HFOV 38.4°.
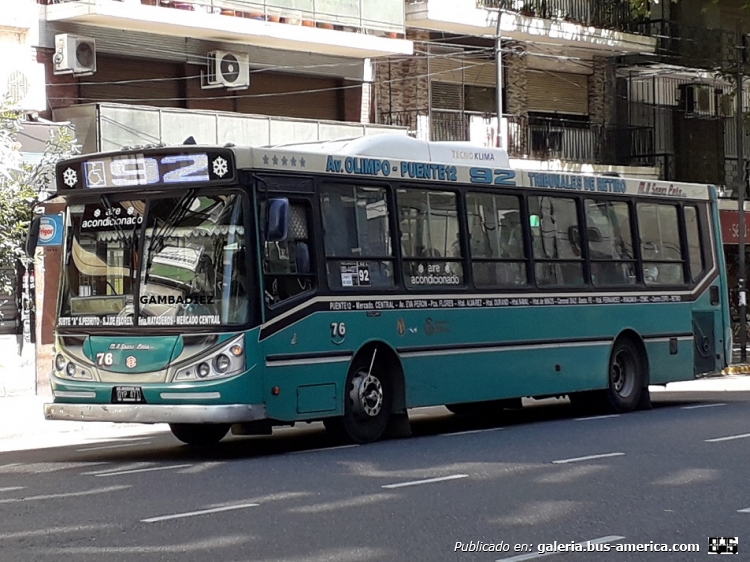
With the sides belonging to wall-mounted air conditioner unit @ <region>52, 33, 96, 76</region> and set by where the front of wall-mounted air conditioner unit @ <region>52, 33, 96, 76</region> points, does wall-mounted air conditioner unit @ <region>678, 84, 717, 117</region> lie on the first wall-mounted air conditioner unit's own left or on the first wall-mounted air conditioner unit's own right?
on the first wall-mounted air conditioner unit's own left

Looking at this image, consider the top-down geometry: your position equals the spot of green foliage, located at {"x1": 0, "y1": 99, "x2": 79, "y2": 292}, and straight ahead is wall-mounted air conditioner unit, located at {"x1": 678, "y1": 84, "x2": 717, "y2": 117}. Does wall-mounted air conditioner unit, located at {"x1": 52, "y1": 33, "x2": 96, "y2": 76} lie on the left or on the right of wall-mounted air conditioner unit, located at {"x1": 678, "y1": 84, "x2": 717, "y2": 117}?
left

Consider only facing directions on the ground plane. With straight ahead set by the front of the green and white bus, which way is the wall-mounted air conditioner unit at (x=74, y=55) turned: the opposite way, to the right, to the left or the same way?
to the left

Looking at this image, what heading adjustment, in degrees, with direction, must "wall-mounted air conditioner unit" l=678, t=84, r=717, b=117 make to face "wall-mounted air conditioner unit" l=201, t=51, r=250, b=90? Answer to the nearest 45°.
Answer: approximately 90° to its right

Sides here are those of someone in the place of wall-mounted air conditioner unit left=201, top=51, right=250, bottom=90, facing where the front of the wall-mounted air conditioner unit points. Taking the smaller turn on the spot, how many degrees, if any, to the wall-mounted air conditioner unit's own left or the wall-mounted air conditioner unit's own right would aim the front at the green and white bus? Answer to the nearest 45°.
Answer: approximately 45° to the wall-mounted air conditioner unit's own right

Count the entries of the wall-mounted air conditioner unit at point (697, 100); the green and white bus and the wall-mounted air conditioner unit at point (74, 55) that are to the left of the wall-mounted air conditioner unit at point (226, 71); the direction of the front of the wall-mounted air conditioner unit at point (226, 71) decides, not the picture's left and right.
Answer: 1

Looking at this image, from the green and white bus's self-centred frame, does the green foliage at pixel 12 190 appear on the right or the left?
on its right

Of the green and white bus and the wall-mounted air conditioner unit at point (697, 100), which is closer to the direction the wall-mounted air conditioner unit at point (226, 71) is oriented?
the green and white bus

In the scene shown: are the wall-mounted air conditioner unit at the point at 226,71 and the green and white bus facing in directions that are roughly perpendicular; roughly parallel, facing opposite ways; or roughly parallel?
roughly perpendicular

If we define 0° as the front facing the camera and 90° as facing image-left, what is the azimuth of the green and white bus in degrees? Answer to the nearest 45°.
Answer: approximately 45°

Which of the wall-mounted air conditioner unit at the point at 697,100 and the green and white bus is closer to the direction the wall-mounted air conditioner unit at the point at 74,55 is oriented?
the green and white bus

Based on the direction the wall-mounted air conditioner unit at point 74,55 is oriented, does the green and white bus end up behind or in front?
in front

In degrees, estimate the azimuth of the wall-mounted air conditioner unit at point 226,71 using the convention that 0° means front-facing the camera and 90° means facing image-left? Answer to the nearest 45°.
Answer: approximately 315°
